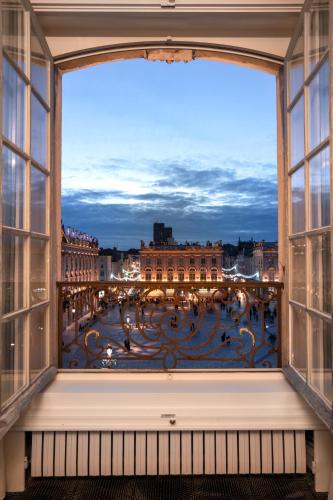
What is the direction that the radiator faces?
toward the camera

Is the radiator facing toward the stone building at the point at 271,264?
no

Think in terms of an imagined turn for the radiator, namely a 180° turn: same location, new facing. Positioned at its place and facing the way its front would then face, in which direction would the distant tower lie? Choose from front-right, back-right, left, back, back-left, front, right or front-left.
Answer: front

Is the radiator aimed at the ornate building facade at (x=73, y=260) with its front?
no
